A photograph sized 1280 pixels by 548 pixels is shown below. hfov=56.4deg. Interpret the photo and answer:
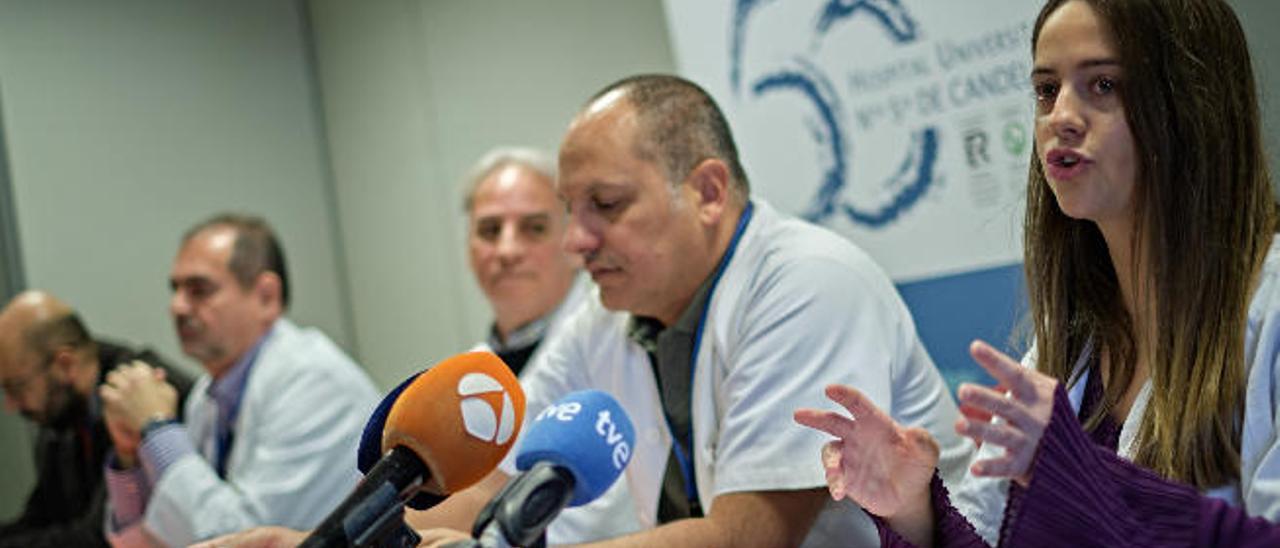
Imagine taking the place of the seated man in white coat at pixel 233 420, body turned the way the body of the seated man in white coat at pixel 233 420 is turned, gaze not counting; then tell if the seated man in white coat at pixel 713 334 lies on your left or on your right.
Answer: on your left

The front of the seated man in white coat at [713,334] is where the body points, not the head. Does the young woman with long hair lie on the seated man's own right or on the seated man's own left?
on the seated man's own left

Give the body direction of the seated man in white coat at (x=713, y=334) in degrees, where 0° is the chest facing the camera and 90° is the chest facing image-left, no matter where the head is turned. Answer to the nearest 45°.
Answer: approximately 45°

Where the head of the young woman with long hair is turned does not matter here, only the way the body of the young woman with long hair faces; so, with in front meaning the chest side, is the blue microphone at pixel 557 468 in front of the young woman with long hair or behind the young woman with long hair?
in front

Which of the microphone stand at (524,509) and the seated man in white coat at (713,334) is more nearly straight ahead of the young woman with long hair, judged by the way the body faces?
the microphone stand

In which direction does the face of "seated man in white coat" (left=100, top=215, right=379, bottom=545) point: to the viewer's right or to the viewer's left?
to the viewer's left

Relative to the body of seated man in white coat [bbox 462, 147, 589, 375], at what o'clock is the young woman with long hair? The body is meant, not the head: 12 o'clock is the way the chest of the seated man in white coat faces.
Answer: The young woman with long hair is roughly at 10 o'clock from the seated man in white coat.

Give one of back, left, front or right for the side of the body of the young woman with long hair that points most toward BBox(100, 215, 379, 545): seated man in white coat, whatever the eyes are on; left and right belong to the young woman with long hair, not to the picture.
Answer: right

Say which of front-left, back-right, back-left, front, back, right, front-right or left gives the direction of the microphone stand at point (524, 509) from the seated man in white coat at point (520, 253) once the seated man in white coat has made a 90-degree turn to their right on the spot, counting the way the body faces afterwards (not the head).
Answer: back-left

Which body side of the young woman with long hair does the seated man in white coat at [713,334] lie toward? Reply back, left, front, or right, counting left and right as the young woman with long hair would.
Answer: right

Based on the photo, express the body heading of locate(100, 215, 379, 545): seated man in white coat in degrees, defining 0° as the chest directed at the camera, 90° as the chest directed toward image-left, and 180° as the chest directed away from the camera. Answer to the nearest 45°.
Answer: approximately 45°
